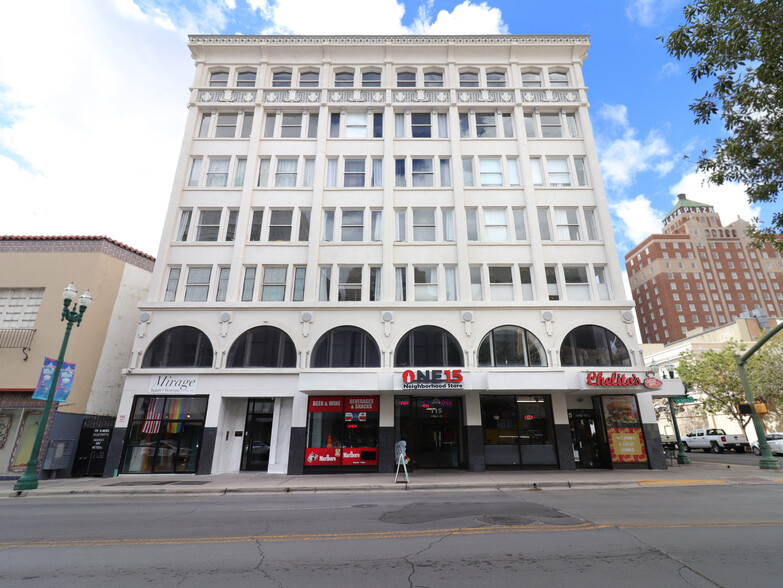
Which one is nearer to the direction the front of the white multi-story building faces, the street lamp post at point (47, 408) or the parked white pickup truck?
the street lamp post

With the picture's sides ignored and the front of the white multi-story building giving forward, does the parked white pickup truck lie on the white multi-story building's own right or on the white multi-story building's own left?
on the white multi-story building's own left

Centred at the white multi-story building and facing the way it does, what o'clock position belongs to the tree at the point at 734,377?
The tree is roughly at 8 o'clock from the white multi-story building.

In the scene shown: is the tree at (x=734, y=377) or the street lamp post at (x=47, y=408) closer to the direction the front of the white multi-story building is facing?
the street lamp post

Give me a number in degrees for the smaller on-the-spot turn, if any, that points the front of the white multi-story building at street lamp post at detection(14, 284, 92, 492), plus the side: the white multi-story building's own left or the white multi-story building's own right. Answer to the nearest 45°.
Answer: approximately 90° to the white multi-story building's own right

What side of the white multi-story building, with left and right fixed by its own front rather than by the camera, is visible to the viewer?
front
